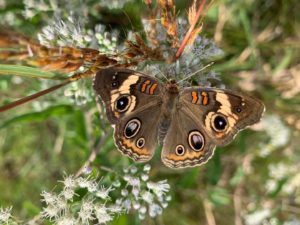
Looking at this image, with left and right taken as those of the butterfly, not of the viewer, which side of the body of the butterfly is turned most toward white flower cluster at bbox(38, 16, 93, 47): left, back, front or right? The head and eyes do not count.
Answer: left

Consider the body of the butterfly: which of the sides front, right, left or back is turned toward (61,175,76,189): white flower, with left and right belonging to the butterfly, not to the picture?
left

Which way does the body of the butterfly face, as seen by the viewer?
away from the camera
